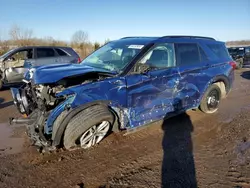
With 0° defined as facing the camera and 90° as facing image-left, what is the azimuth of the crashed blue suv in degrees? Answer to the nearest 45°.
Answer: approximately 45°

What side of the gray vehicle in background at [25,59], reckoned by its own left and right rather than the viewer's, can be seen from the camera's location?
left

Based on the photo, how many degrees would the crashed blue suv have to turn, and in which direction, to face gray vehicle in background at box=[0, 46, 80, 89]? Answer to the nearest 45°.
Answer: approximately 90° to its right

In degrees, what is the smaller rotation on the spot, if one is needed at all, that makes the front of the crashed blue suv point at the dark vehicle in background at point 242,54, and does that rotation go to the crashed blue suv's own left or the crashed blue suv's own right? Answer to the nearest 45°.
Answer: approximately 180°
